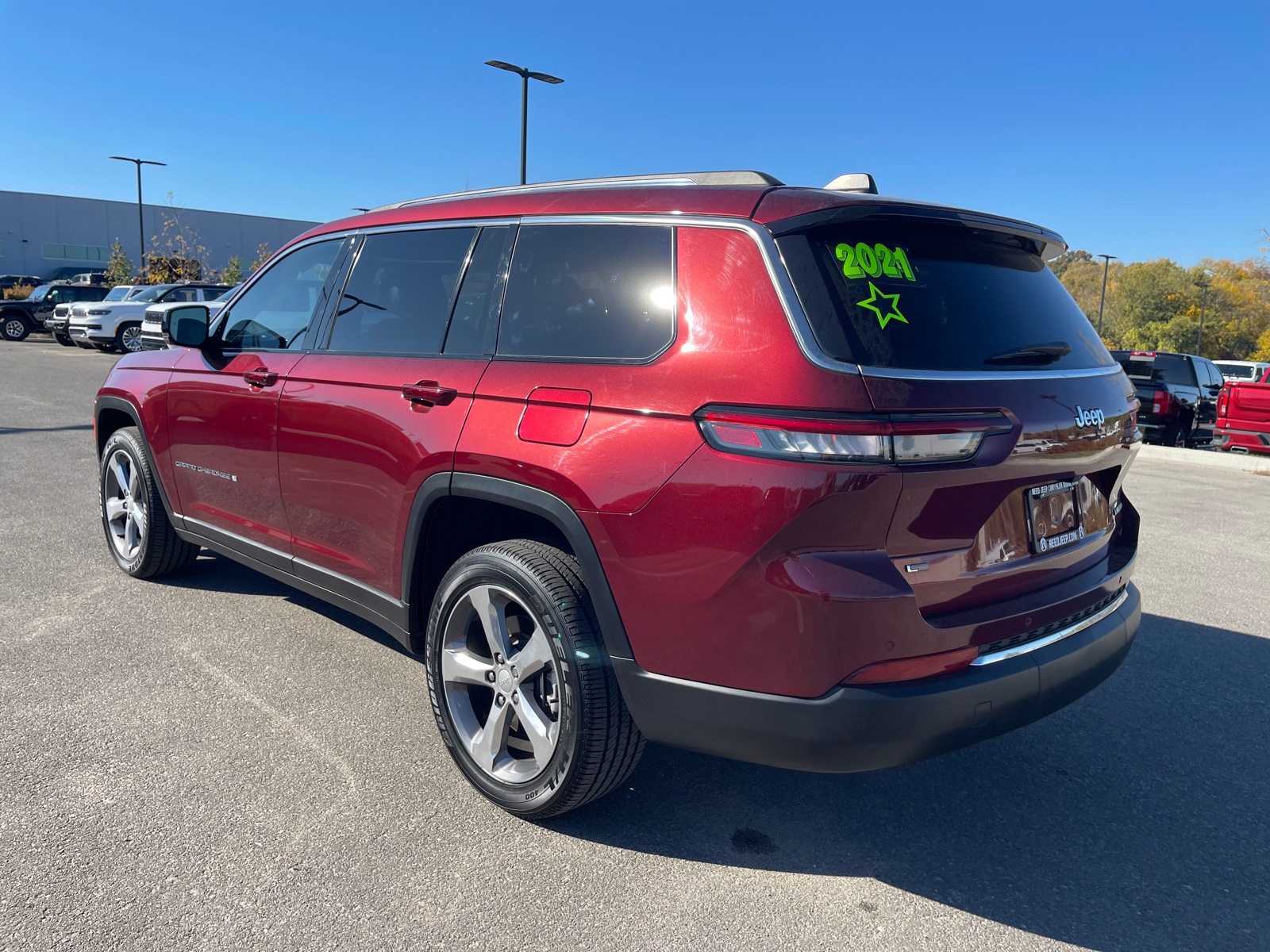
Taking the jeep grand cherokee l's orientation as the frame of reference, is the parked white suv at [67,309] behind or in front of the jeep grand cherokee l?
in front

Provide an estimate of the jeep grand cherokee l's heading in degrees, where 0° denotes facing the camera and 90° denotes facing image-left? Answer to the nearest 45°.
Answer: approximately 135°

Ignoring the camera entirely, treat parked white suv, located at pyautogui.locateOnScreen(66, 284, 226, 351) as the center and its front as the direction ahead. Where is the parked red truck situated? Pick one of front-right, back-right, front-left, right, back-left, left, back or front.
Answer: left

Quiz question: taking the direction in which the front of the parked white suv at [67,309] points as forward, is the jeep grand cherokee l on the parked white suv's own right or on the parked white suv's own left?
on the parked white suv's own left

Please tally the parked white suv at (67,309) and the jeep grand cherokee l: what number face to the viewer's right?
0

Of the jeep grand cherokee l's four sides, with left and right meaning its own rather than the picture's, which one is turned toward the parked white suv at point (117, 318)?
front

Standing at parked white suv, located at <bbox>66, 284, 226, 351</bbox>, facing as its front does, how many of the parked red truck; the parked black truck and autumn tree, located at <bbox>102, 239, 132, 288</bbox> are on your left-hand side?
2

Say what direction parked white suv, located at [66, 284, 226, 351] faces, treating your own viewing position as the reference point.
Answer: facing the viewer and to the left of the viewer

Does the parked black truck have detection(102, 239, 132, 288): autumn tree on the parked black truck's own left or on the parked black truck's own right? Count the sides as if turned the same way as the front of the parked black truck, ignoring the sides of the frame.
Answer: on the parked black truck's own left

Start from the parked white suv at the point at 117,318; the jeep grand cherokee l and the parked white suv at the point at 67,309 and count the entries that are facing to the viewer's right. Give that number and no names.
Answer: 0

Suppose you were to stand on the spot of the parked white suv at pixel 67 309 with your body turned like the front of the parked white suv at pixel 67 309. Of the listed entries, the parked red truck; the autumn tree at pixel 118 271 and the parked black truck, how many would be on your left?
2

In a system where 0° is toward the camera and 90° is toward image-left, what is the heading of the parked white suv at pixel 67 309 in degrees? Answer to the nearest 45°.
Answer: approximately 45°

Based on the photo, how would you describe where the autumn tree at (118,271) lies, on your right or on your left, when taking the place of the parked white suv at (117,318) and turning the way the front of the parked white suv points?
on your right

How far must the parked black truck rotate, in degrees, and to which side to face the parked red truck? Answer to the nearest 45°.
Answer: approximately 135° to its right

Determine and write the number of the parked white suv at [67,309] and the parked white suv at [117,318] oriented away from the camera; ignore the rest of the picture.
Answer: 0
